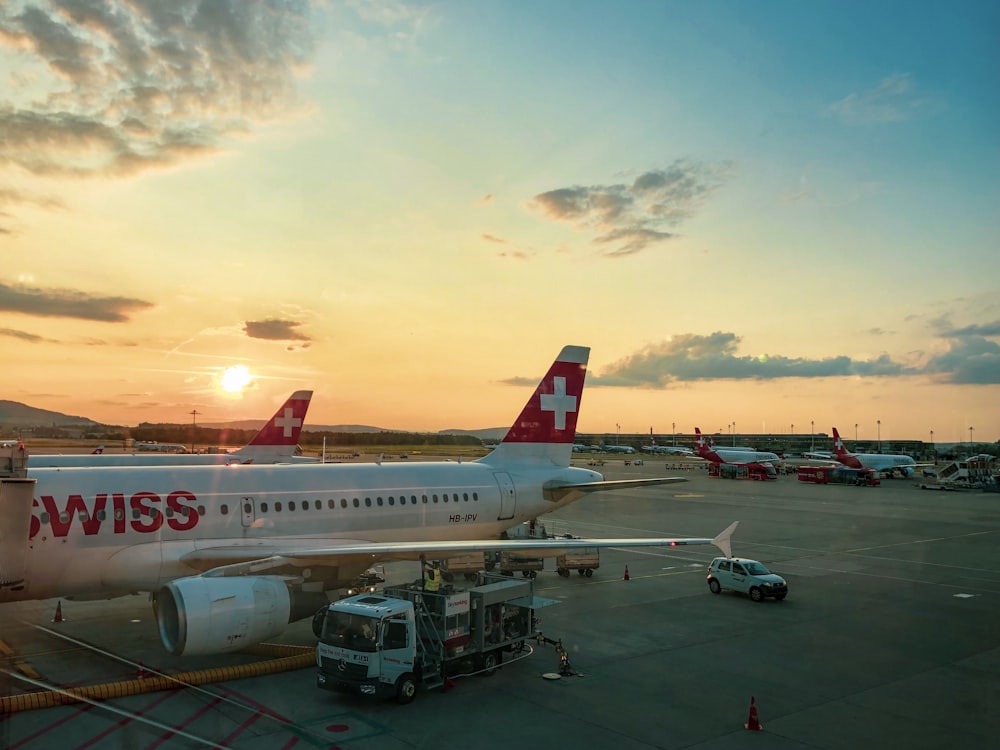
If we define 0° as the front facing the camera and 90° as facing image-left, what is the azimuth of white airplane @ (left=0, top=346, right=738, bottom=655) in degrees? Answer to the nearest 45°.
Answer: approximately 45°

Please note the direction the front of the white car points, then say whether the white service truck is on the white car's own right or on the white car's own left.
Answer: on the white car's own right

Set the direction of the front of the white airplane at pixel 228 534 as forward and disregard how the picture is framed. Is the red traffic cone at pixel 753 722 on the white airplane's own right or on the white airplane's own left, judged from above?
on the white airplane's own left

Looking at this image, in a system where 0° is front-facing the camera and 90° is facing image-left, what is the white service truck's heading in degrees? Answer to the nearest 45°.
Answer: approximately 45°

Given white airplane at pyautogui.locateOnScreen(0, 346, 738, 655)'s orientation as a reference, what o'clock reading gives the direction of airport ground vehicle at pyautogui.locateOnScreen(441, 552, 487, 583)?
The airport ground vehicle is roughly at 6 o'clock from the white airplane.

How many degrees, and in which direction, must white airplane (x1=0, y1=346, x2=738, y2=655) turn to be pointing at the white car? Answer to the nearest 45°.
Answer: approximately 135° to its left

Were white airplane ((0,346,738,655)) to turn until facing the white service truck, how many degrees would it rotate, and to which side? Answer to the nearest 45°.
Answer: approximately 90° to its left
